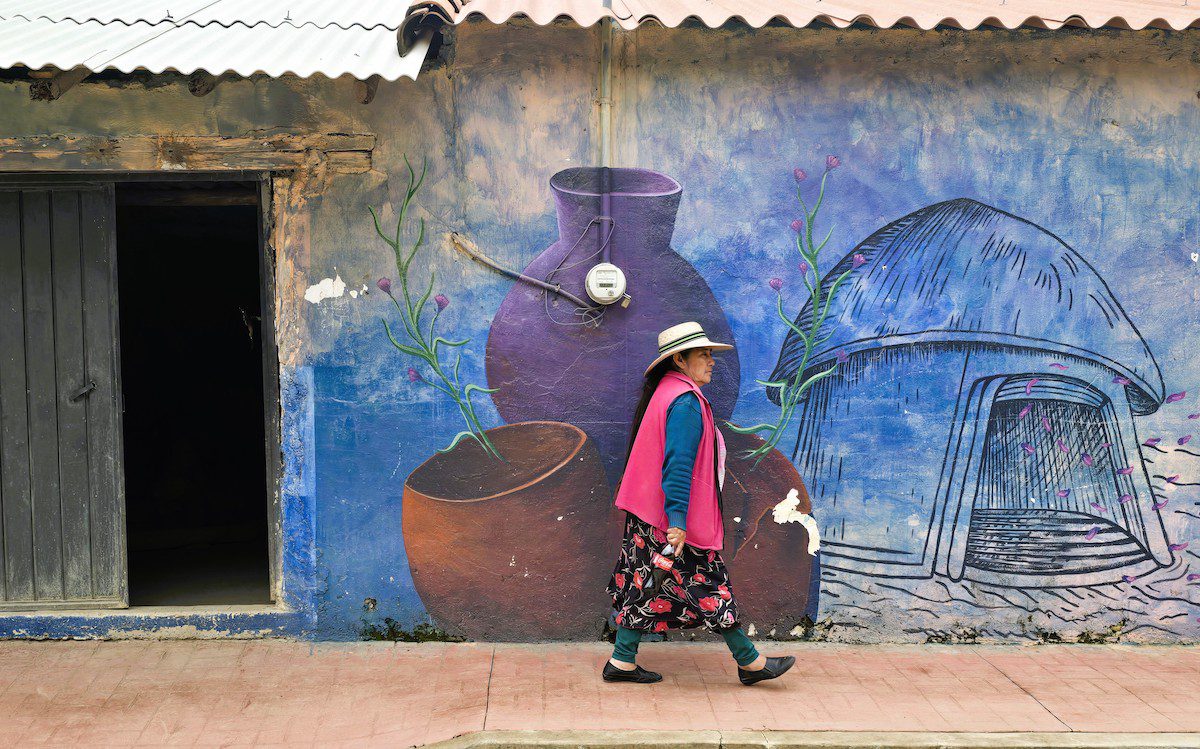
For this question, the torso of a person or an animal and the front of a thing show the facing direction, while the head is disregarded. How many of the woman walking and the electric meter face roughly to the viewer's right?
1

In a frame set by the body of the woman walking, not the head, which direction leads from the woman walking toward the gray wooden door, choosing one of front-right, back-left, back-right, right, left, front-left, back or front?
back

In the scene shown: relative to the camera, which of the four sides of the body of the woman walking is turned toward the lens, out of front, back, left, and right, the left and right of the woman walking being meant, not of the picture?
right

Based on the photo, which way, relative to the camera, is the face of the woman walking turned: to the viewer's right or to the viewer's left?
to the viewer's right

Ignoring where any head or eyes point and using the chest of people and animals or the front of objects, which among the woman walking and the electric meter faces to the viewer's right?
the woman walking

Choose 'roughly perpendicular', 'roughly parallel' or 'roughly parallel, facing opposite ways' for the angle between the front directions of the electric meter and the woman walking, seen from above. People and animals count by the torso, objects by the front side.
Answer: roughly perpendicular

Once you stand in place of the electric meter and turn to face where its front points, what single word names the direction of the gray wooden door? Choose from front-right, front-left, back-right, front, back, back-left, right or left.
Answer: right

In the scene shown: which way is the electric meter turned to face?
toward the camera
